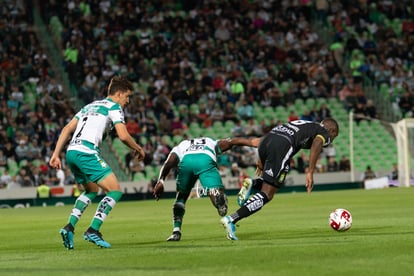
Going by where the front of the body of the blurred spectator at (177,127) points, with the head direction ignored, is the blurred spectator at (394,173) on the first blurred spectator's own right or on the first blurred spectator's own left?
on the first blurred spectator's own left

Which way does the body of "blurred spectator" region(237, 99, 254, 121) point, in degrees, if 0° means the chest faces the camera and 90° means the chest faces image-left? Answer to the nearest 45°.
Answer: approximately 0°

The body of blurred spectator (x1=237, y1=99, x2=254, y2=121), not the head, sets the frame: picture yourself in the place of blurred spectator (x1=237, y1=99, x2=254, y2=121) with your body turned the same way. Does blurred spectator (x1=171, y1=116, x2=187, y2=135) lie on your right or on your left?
on your right

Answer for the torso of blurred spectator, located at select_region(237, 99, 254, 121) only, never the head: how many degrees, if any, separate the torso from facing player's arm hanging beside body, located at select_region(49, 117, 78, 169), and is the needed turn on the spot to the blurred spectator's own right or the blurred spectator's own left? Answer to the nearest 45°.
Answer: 0° — they already face it

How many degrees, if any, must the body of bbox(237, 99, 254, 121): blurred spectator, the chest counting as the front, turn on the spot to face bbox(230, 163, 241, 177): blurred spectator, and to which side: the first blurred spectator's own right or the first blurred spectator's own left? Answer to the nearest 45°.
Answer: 0° — they already face them

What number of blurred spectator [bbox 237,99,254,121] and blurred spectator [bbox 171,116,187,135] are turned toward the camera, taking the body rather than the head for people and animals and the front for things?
2

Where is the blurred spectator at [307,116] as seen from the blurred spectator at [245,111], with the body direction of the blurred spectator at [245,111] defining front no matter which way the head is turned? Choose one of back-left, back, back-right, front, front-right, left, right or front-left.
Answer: left

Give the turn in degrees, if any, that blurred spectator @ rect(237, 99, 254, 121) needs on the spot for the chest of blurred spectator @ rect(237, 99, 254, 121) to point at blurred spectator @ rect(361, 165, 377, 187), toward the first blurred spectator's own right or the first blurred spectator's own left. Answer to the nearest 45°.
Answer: approximately 90° to the first blurred spectator's own left
